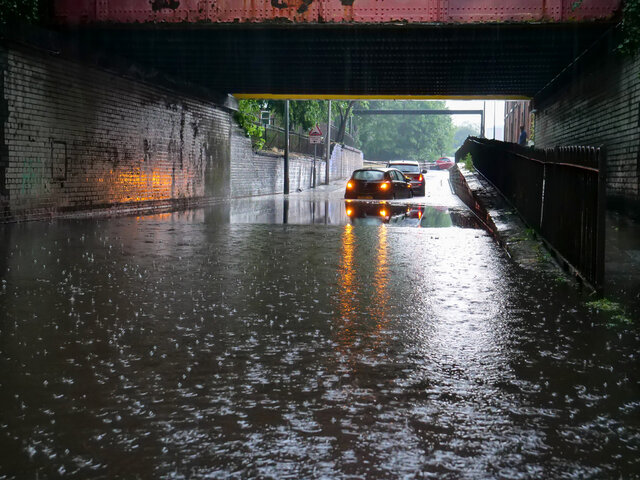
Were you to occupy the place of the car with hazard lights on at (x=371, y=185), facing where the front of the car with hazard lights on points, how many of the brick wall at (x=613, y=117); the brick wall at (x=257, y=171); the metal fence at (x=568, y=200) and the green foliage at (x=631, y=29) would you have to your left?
1

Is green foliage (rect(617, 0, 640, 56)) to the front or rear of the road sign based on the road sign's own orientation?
to the front

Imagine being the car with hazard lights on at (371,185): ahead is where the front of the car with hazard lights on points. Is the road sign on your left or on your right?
on your left

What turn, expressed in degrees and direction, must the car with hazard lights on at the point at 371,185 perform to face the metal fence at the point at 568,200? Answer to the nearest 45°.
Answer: approximately 135° to its right

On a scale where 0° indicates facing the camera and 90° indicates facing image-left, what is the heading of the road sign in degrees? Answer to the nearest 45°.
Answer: approximately 0°

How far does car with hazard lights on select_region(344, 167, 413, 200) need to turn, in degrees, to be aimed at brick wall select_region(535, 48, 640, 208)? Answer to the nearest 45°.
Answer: approximately 90° to its right

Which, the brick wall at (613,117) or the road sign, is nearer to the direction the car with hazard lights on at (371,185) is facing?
the road sign

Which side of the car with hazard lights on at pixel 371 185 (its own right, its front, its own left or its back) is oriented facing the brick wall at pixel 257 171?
left

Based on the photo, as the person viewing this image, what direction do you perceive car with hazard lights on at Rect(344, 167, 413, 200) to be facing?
facing away from the viewer and to the right of the viewer

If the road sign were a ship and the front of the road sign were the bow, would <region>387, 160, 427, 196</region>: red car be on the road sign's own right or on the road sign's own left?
on the road sign's own left

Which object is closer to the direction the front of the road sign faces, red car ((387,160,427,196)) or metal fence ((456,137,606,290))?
the metal fence

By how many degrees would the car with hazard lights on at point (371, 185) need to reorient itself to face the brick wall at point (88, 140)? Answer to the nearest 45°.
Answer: approximately 180°
